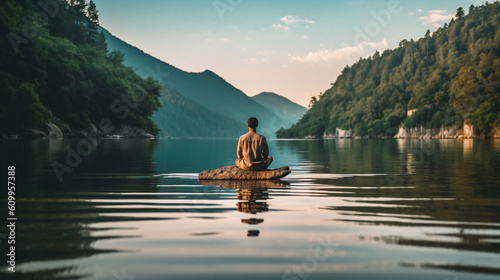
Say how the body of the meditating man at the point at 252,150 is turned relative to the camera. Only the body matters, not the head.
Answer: away from the camera
